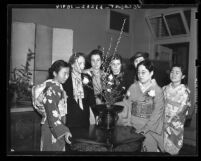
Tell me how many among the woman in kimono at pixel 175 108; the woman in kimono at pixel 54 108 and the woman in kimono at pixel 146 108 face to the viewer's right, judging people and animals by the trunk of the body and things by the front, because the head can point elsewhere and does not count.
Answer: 1

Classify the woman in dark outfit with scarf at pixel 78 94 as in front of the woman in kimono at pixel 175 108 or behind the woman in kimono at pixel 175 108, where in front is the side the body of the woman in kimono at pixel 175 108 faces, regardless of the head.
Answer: in front

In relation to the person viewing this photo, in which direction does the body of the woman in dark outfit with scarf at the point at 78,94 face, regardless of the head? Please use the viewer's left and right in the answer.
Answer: facing the viewer and to the right of the viewer

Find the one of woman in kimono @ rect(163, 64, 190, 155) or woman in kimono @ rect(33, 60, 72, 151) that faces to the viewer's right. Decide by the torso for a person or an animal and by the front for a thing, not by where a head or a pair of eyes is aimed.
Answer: woman in kimono @ rect(33, 60, 72, 151)

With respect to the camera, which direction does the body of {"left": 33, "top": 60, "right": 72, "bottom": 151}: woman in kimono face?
to the viewer's right

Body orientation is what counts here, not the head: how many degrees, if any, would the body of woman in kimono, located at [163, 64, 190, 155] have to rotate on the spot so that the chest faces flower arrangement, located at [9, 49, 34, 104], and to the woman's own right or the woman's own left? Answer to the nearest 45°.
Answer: approximately 45° to the woman's own right

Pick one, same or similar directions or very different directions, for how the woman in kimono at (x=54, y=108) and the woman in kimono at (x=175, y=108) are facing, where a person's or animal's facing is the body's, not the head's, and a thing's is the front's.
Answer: very different directions

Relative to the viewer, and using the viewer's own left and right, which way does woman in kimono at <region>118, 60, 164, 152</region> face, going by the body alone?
facing the viewer and to the left of the viewer

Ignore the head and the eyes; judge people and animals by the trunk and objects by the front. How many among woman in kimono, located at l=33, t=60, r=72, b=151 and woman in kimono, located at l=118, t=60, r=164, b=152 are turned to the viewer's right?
1

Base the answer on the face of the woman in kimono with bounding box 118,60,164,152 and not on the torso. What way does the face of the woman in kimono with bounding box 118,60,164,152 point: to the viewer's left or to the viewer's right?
to the viewer's left
